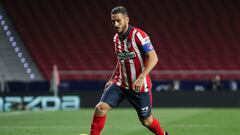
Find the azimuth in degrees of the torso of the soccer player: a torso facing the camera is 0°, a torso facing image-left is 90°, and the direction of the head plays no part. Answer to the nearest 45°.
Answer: approximately 45°

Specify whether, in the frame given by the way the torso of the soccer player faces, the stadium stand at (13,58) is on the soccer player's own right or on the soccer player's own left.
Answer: on the soccer player's own right
